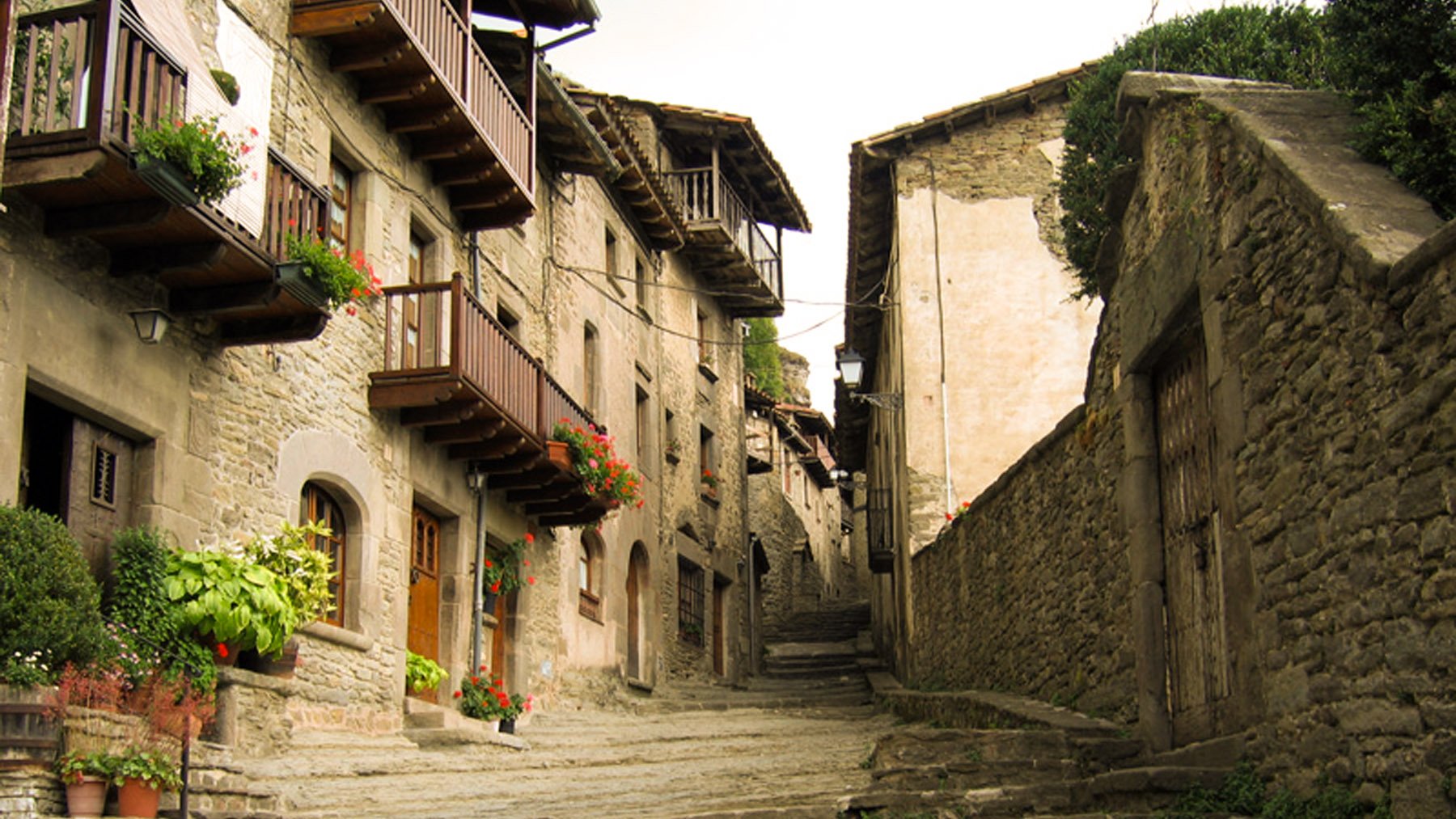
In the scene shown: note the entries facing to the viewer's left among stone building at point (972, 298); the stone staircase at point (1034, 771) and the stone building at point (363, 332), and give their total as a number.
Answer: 1

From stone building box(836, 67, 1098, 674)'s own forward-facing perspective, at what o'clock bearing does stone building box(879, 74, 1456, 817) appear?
stone building box(879, 74, 1456, 817) is roughly at 9 o'clock from stone building box(836, 67, 1098, 674).

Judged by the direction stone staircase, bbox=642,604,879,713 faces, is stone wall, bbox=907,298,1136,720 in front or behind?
in front

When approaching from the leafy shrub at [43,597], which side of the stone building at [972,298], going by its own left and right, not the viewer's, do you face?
left

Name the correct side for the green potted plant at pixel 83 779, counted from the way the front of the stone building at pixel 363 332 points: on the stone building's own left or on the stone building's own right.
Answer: on the stone building's own right

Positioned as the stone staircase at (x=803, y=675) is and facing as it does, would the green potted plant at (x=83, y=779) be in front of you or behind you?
in front

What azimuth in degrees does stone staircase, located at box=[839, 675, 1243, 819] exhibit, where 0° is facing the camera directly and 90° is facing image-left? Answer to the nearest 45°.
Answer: approximately 0°

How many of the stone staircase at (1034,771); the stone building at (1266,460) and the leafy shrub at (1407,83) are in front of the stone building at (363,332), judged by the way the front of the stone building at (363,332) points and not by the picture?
3

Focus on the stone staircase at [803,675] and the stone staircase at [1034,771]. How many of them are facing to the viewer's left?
0

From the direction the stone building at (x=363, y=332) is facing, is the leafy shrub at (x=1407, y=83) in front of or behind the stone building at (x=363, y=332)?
in front

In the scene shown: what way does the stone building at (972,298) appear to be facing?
to the viewer's left

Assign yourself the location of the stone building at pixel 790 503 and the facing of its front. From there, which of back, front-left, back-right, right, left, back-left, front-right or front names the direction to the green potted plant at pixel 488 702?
front-right

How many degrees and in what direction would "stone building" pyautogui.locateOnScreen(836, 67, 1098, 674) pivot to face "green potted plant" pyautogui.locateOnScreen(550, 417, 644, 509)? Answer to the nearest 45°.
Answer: approximately 45° to its left

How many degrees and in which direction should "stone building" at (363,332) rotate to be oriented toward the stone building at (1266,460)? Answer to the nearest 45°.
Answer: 0° — it already faces it

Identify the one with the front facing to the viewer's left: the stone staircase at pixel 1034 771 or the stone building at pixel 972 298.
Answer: the stone building
